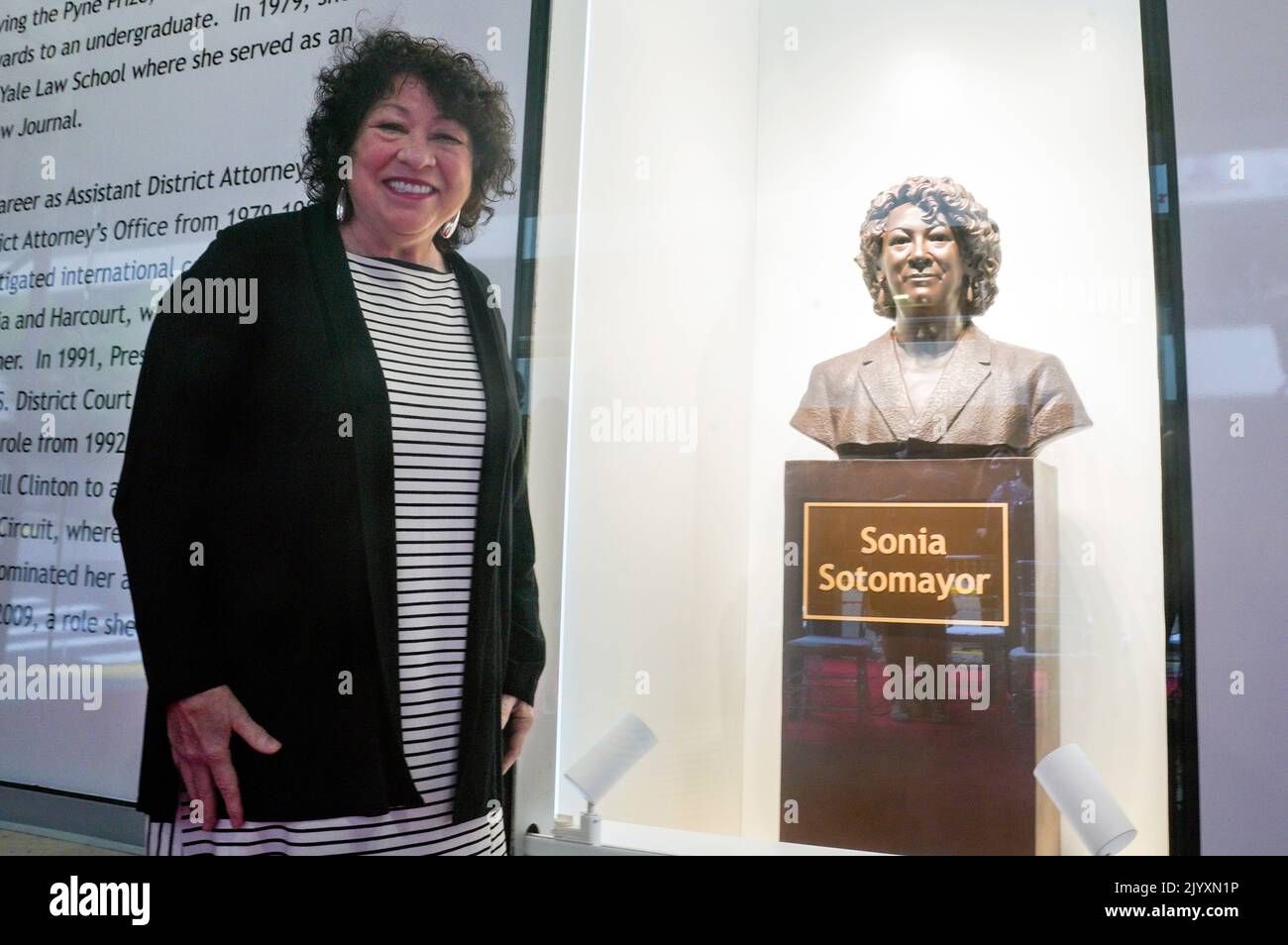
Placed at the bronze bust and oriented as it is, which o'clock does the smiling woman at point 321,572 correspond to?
The smiling woman is roughly at 2 o'clock from the bronze bust.

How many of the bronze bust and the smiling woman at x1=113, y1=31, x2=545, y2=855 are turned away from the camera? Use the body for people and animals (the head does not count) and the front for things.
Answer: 0

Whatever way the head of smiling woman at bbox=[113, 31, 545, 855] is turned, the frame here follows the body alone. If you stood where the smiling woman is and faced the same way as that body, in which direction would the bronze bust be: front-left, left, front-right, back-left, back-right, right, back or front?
front-left

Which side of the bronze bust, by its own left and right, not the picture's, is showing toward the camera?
front

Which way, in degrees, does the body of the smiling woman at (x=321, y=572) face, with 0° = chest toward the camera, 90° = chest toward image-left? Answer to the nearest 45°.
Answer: approximately 315°
